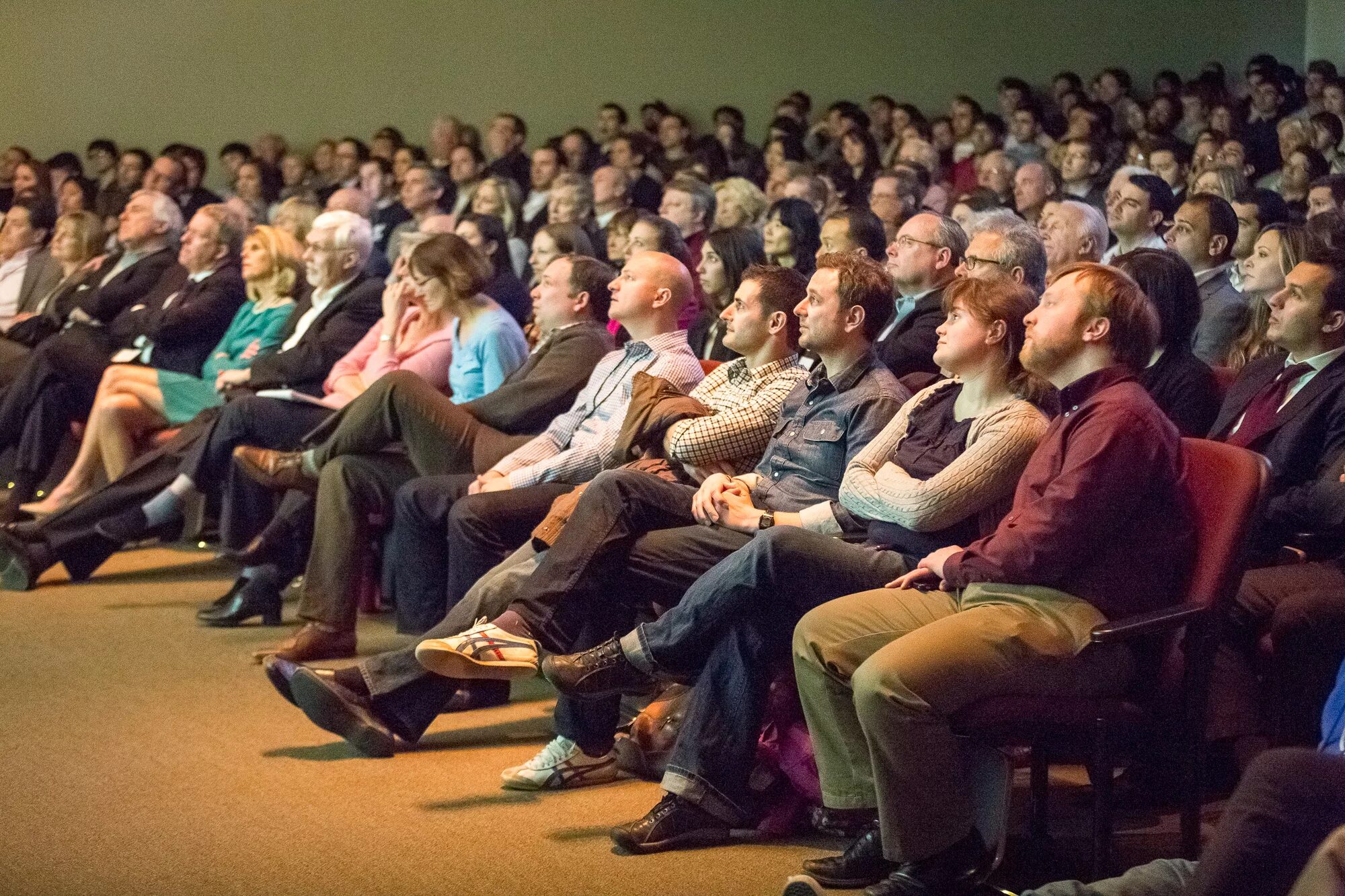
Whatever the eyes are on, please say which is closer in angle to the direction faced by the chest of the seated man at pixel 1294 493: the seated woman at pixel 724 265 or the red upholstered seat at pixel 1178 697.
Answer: the red upholstered seat

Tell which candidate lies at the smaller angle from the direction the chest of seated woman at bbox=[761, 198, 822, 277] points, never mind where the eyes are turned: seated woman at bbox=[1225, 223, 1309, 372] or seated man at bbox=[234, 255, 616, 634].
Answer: the seated man

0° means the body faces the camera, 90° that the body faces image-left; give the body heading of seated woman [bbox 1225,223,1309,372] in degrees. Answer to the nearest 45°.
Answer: approximately 45°

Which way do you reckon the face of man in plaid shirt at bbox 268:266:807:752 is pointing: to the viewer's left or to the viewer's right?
to the viewer's left

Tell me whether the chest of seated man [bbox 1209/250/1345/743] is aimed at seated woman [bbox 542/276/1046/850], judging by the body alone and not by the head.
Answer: yes

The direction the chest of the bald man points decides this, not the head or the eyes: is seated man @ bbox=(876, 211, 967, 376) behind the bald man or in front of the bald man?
behind

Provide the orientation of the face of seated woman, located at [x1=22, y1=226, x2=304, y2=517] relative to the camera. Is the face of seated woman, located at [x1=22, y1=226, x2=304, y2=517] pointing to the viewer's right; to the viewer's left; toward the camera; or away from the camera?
to the viewer's left

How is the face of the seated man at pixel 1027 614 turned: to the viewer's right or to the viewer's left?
to the viewer's left

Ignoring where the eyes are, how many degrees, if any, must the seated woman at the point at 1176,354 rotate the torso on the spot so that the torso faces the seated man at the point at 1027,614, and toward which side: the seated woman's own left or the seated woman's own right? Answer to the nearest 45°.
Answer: approximately 90° to the seated woman's own left

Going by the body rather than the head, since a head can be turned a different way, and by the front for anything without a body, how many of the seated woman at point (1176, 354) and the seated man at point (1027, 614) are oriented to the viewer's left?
2
